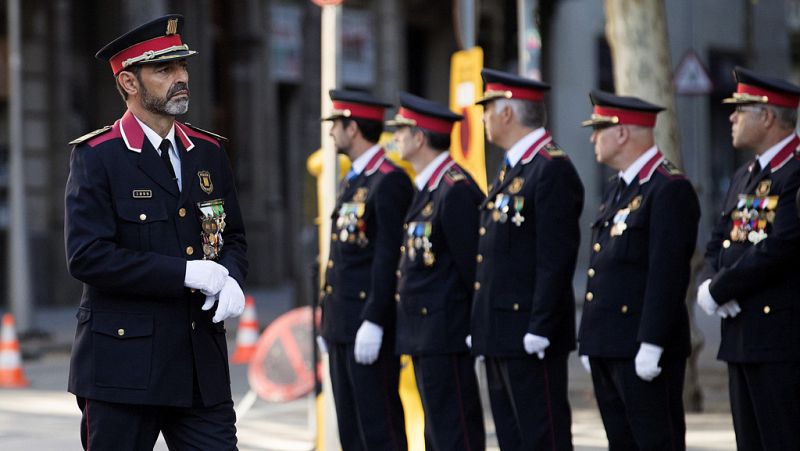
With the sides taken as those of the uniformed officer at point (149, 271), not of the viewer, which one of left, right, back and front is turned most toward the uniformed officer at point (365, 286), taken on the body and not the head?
left

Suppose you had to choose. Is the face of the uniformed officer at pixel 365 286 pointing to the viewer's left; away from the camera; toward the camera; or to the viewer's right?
to the viewer's left

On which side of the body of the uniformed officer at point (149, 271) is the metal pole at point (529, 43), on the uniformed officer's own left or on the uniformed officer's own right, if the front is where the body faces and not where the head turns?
on the uniformed officer's own left

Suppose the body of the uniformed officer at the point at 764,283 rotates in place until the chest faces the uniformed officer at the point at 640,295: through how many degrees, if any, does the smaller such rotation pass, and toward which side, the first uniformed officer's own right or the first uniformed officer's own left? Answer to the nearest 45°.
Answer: approximately 45° to the first uniformed officer's own right

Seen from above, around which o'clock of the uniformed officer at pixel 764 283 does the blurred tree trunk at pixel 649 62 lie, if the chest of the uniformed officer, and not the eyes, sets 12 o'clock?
The blurred tree trunk is roughly at 4 o'clock from the uniformed officer.

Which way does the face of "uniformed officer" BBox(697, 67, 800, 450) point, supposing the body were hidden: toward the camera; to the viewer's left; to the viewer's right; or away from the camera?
to the viewer's left

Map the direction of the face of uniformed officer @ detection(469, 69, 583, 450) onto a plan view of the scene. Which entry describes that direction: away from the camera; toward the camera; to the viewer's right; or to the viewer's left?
to the viewer's left

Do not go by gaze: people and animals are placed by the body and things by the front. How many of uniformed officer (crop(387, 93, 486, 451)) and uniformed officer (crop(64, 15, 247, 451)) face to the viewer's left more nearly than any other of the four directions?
1

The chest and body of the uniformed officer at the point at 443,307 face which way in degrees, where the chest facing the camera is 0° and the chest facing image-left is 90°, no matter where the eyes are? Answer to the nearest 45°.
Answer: approximately 90°

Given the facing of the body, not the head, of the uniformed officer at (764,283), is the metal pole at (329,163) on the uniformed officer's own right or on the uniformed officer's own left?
on the uniformed officer's own right
